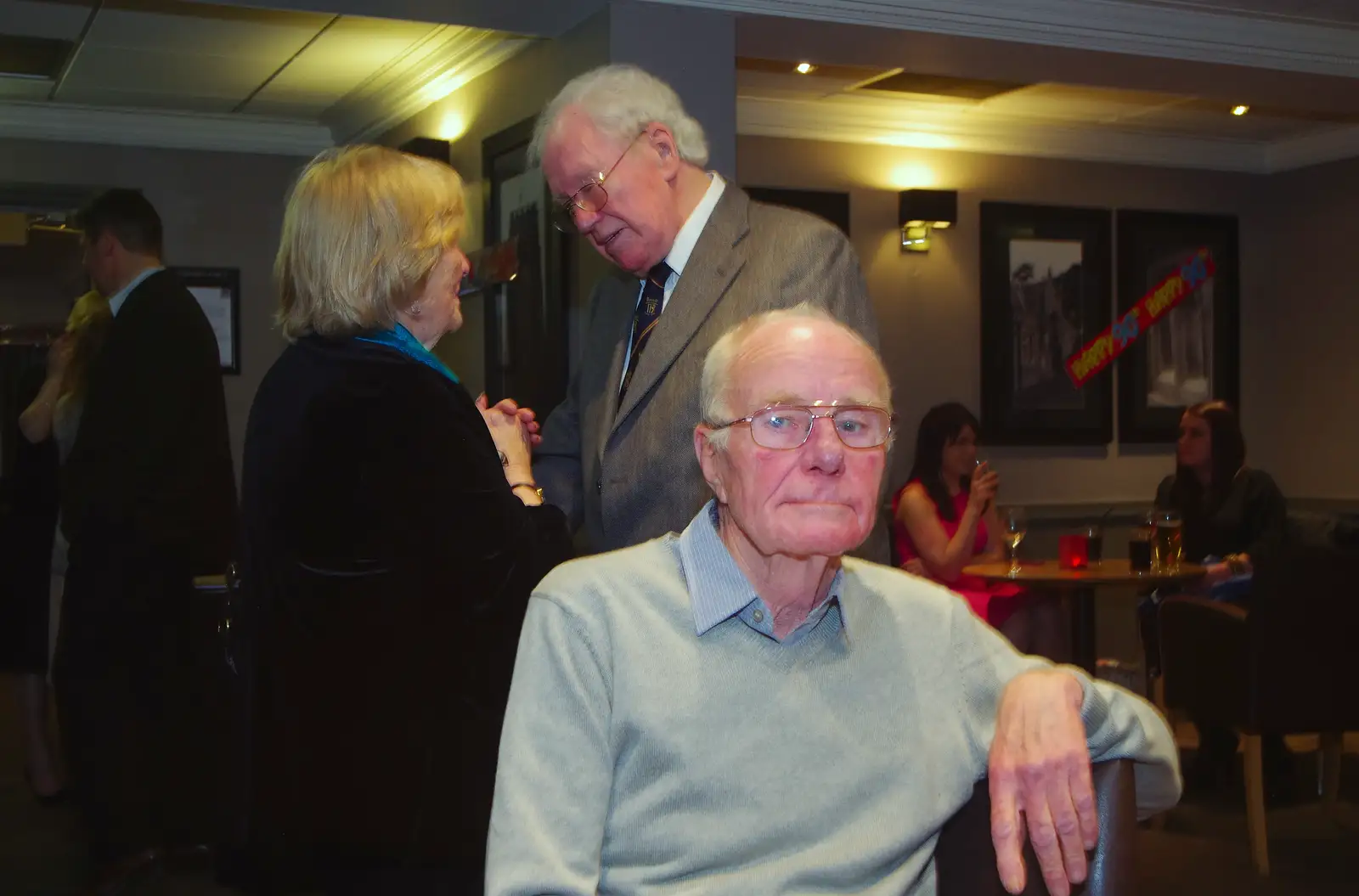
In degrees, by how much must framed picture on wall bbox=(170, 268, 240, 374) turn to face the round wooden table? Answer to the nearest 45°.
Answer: approximately 45° to its left

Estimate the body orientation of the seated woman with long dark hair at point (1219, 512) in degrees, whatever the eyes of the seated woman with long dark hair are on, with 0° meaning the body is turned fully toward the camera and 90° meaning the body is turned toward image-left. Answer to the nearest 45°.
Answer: approximately 45°

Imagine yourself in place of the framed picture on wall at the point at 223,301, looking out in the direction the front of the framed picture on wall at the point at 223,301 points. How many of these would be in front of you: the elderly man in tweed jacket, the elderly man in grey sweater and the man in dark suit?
3

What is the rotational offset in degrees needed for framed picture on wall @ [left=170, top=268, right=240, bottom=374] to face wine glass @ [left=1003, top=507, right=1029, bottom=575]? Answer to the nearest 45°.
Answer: approximately 45° to its left

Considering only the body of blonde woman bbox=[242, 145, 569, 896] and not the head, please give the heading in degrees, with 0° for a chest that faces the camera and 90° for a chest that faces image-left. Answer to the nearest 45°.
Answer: approximately 225°

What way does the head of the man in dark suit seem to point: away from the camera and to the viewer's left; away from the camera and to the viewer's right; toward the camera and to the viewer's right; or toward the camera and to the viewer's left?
away from the camera and to the viewer's left
